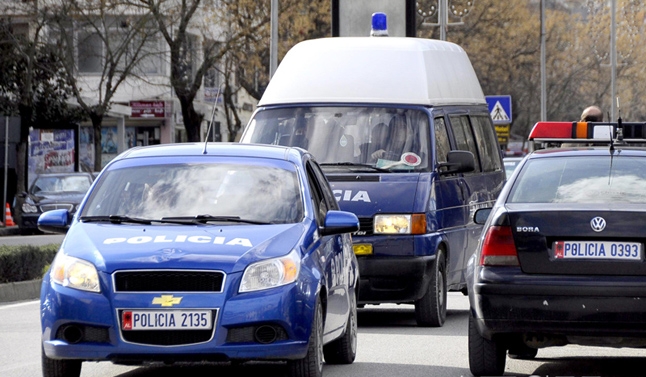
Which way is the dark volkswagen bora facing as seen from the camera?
away from the camera

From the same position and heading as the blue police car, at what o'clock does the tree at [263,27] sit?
The tree is roughly at 6 o'clock from the blue police car.

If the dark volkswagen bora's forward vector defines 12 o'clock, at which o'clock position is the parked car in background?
The parked car in background is roughly at 11 o'clock from the dark volkswagen bora.

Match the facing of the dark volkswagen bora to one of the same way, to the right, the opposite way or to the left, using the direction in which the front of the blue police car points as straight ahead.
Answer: the opposite way

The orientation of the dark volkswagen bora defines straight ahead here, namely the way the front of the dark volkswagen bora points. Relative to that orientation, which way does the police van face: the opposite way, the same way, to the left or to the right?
the opposite way

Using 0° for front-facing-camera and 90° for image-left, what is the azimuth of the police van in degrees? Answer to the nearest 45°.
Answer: approximately 0°

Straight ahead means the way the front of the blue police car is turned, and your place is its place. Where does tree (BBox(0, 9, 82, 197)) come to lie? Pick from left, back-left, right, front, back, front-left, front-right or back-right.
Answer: back

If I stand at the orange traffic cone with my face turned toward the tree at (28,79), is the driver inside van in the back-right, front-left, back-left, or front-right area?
back-right
